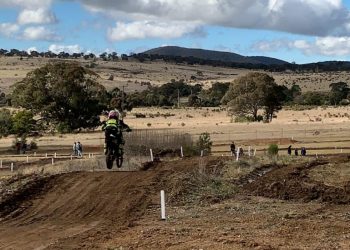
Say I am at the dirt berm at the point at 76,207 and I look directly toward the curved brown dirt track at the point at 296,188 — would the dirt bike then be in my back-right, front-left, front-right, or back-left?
front-left

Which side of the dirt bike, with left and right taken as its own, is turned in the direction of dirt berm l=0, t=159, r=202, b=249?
back
